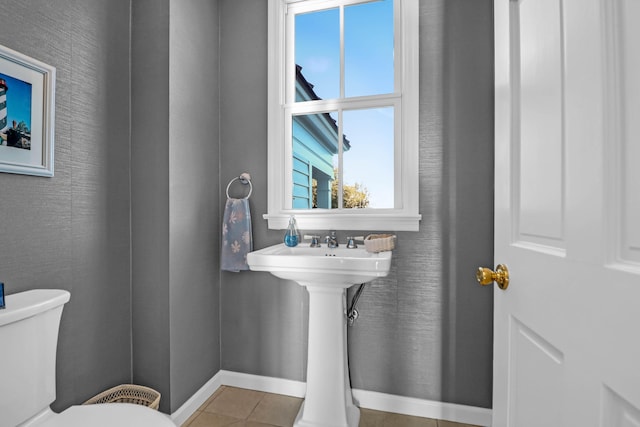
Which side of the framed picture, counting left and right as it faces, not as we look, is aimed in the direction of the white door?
front

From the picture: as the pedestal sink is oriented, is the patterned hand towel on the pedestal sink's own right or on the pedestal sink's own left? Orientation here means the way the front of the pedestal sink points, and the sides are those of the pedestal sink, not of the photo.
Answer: on the pedestal sink's own right

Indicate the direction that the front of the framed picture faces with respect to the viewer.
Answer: facing the viewer and to the right of the viewer

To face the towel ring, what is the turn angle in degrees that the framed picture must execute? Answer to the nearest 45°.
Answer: approximately 45° to its left

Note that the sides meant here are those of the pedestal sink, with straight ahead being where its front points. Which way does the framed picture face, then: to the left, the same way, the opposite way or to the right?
to the left

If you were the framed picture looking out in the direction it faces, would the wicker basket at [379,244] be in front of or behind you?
in front

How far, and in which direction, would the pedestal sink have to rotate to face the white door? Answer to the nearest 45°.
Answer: approximately 45° to its left

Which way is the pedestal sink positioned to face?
toward the camera

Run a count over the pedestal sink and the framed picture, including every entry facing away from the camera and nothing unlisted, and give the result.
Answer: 0
